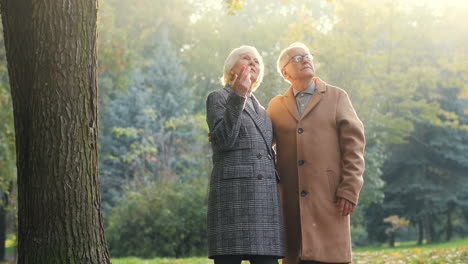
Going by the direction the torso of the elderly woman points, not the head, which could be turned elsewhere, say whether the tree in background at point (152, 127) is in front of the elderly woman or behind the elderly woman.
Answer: behind

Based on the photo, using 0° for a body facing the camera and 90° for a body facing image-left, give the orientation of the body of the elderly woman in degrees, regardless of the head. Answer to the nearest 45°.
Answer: approximately 315°

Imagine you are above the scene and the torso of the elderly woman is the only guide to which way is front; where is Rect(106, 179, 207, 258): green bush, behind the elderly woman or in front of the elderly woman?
behind

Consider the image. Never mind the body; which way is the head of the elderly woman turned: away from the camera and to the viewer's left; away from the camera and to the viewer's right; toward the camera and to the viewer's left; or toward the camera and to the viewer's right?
toward the camera and to the viewer's right
